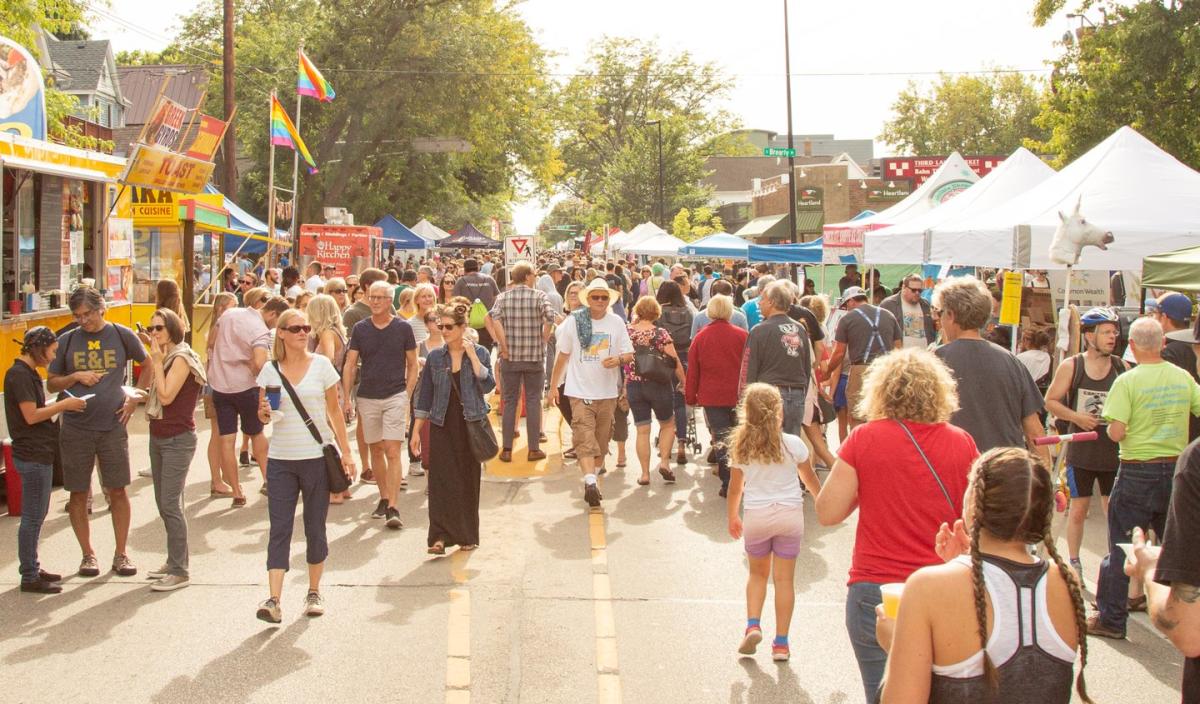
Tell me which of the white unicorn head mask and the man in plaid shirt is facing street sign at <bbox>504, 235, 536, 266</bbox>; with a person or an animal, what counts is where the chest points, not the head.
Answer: the man in plaid shirt

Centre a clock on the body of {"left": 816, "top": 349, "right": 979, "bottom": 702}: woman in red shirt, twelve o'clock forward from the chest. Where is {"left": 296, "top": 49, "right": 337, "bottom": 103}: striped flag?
The striped flag is roughly at 11 o'clock from the woman in red shirt.

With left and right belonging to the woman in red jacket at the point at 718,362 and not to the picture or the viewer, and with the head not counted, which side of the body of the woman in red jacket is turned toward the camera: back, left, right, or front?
back

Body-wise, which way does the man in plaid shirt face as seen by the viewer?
away from the camera

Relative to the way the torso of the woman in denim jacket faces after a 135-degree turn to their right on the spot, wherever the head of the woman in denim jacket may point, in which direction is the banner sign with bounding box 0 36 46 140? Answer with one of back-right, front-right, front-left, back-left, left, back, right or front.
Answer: front

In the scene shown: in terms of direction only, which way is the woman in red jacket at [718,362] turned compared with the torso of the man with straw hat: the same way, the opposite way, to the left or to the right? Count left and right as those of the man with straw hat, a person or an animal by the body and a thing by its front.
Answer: the opposite way

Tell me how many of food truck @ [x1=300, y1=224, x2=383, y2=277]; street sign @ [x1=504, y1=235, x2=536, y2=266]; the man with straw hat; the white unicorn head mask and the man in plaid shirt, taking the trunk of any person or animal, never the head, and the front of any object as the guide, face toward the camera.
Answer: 2

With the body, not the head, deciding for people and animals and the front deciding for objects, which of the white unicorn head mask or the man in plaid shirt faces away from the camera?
the man in plaid shirt

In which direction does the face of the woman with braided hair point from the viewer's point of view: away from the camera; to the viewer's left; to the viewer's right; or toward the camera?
away from the camera

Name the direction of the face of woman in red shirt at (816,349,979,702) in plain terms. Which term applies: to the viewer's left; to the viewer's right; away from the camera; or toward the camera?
away from the camera

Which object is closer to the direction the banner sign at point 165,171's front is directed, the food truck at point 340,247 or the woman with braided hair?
the woman with braided hair
